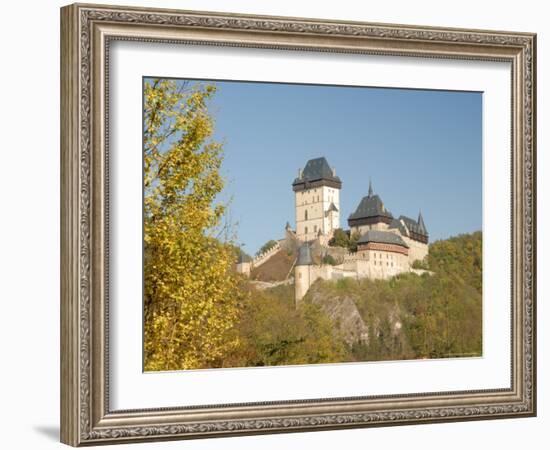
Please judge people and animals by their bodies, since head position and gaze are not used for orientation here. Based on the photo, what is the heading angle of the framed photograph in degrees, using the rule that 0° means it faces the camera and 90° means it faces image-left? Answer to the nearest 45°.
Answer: approximately 315°
